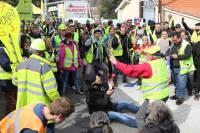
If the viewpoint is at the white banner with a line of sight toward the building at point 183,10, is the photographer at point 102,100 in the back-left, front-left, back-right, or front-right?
front-right

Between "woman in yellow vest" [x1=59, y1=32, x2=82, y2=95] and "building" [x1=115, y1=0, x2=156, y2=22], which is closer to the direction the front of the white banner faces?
the woman in yellow vest

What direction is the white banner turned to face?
toward the camera

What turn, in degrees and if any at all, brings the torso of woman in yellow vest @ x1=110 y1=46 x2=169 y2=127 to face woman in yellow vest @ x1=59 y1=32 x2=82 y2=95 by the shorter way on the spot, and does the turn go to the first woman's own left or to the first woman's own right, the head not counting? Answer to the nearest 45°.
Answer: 0° — they already face them

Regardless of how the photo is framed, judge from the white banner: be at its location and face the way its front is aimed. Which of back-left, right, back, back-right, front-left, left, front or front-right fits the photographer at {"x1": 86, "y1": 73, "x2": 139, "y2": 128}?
front

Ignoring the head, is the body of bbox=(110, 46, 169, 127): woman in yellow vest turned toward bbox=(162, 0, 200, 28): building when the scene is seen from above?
no

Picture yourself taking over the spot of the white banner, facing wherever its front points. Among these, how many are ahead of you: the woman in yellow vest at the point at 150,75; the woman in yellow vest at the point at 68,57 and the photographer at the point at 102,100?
3

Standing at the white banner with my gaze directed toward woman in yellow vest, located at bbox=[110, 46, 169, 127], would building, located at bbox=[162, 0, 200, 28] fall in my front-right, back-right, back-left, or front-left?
front-left

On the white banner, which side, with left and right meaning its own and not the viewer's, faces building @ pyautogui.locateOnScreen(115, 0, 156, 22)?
left

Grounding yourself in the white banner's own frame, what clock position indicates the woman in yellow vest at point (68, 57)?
The woman in yellow vest is roughly at 12 o'clock from the white banner.

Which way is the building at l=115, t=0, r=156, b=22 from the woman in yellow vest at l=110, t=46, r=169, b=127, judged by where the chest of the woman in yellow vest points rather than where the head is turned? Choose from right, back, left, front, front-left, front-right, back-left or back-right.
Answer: front-right

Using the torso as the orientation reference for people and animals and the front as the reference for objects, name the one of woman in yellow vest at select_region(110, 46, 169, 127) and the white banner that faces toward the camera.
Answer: the white banner

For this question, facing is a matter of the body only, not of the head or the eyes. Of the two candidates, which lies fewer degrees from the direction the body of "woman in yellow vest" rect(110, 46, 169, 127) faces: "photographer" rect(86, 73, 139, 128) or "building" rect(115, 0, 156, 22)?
the photographer

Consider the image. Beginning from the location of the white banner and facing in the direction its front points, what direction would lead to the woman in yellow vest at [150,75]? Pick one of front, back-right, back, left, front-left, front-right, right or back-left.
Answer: front

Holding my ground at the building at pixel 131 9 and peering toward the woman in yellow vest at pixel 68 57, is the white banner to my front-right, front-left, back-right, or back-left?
front-right

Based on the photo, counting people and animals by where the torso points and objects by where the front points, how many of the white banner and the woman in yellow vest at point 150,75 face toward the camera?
1

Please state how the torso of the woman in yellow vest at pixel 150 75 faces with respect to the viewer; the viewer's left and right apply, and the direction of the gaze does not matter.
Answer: facing away from the viewer and to the left of the viewer
